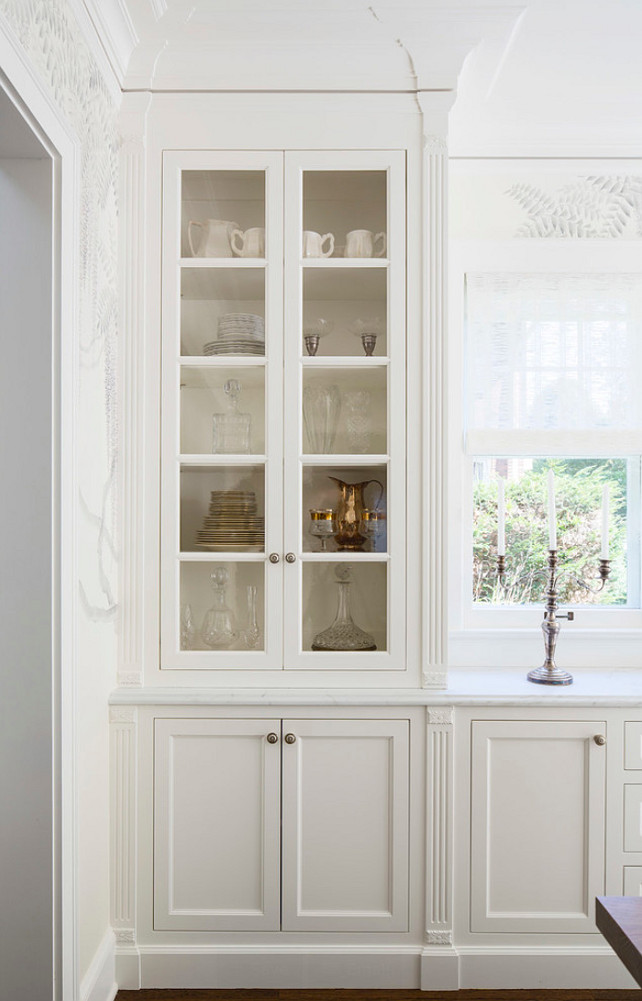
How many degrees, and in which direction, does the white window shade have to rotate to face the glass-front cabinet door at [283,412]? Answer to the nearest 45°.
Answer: approximately 45° to its right

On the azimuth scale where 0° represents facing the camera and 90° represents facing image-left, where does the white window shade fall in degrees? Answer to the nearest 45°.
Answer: approximately 0°

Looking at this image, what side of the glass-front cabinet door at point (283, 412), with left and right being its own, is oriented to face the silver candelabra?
left

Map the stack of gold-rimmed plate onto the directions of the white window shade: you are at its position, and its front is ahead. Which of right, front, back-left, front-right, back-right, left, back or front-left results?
front-right

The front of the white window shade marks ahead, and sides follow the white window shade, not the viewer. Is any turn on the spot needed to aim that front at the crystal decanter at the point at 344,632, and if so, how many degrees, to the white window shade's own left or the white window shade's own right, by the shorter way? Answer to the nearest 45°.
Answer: approximately 45° to the white window shade's own right

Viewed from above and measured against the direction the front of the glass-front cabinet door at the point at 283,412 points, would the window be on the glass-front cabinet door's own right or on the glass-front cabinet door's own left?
on the glass-front cabinet door's own left

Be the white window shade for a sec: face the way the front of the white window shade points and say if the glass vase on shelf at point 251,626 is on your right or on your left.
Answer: on your right

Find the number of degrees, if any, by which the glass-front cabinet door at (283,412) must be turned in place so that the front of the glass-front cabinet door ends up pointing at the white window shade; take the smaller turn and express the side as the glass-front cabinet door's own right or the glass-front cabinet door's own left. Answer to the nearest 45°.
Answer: approximately 135° to the glass-front cabinet door's own left
